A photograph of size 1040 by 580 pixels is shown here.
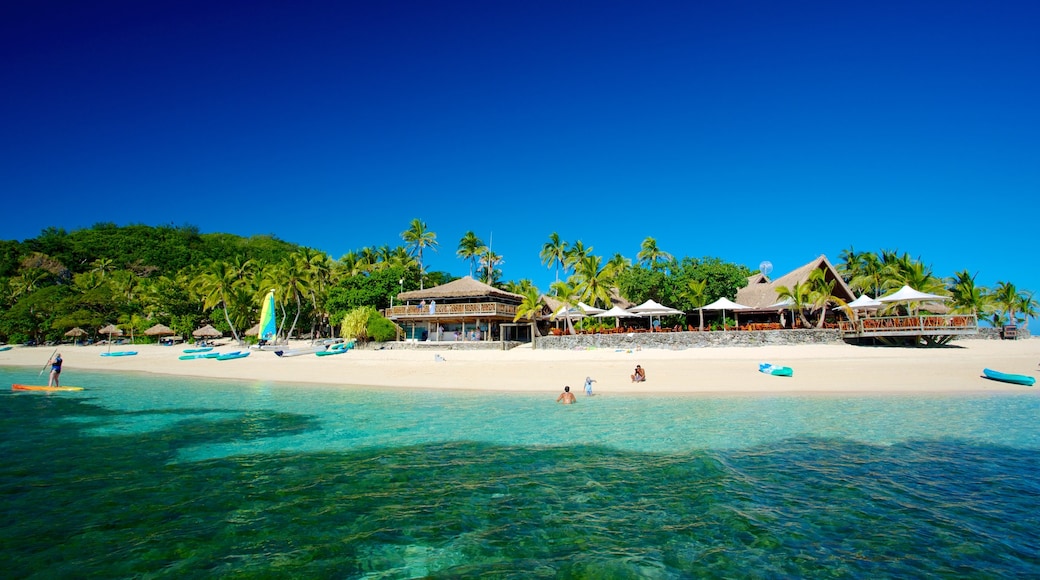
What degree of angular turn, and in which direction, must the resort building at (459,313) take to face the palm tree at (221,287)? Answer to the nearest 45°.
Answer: approximately 90° to its right

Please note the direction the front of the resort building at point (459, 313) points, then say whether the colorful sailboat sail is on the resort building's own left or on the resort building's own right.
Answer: on the resort building's own right

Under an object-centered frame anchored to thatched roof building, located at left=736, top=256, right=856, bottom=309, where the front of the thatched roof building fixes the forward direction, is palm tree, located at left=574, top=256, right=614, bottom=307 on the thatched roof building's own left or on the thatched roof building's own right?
on the thatched roof building's own right

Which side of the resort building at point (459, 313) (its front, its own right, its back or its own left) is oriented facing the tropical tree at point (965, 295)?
left

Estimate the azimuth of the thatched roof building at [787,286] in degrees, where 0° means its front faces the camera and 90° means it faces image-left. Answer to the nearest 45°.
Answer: approximately 315°

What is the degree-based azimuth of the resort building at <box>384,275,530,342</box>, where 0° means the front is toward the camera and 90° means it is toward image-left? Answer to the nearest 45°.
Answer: approximately 0°

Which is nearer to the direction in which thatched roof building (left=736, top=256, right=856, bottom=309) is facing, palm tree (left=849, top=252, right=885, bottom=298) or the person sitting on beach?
the person sitting on beach

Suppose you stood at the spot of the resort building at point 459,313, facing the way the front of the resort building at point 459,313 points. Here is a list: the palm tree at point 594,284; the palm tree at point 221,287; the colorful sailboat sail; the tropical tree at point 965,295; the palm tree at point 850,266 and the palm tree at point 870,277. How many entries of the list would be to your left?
4

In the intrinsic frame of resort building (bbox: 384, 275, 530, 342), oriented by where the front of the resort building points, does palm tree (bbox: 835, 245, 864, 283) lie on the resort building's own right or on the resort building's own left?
on the resort building's own left

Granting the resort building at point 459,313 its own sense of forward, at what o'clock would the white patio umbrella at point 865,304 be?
The white patio umbrella is roughly at 10 o'clock from the resort building.
